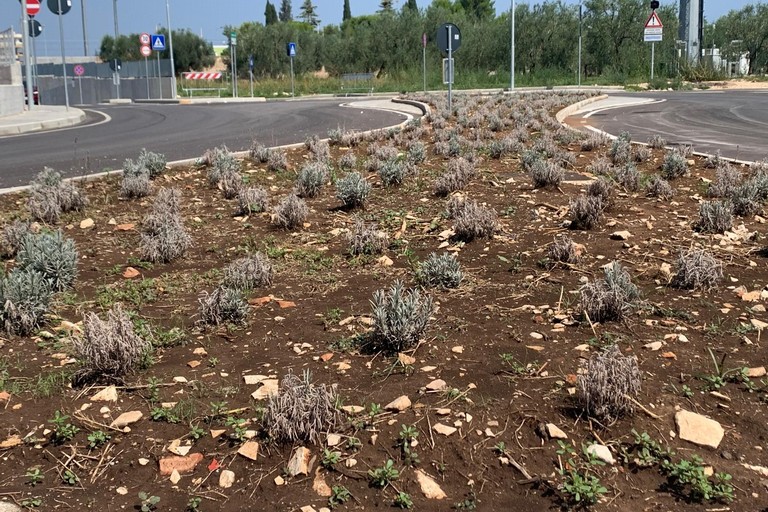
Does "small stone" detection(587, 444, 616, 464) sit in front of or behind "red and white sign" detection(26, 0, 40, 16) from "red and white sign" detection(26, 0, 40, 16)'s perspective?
in front

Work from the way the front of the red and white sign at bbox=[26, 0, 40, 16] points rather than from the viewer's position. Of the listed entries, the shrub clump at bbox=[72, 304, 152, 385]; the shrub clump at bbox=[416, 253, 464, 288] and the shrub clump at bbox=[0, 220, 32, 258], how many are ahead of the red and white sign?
3

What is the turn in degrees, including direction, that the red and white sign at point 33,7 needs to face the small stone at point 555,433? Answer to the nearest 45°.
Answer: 0° — it already faces it

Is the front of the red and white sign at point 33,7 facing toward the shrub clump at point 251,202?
yes

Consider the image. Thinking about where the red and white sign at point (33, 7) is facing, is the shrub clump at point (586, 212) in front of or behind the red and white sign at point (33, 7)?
in front

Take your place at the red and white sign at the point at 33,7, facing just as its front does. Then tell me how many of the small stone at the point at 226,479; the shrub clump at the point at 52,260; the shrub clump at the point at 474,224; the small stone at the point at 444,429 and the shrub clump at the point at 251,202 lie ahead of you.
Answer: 5

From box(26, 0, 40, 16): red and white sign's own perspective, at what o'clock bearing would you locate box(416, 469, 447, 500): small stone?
The small stone is roughly at 12 o'clock from the red and white sign.

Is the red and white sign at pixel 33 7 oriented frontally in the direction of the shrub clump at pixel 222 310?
yes

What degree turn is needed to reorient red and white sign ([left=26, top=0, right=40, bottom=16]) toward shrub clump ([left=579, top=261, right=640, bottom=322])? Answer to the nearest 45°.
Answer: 0° — it already faces it

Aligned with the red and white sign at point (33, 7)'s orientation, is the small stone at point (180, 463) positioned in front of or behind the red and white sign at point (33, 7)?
in front

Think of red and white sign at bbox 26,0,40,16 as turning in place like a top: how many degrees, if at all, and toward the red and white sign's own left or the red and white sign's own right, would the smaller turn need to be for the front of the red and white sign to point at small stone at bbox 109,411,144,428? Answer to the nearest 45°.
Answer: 0° — it already faces it

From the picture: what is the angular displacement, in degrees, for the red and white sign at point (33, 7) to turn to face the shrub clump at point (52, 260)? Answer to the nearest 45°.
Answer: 0° — it already faces it

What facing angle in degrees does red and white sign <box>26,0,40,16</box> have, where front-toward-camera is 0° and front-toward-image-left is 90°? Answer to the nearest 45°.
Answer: approximately 0°

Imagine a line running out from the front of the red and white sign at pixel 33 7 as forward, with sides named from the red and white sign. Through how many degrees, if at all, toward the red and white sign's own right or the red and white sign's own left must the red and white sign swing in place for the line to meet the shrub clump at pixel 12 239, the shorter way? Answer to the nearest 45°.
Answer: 0° — it already faces it
